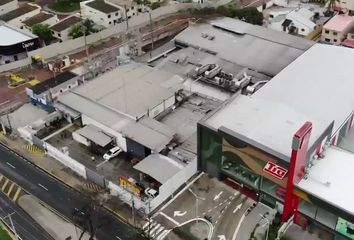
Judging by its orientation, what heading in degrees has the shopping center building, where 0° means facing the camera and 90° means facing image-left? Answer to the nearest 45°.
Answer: approximately 45°
